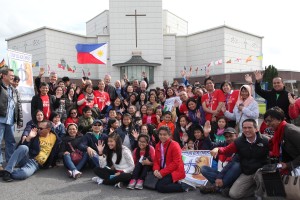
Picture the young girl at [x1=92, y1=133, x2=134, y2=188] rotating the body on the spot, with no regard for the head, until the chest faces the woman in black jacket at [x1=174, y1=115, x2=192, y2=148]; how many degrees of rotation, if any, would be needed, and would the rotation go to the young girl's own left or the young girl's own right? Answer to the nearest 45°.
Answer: approximately 180°

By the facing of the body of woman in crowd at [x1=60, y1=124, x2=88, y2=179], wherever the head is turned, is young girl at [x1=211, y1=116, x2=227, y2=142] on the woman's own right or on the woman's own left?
on the woman's own left

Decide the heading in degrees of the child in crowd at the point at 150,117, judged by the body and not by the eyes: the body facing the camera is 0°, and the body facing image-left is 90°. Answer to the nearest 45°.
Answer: approximately 0°

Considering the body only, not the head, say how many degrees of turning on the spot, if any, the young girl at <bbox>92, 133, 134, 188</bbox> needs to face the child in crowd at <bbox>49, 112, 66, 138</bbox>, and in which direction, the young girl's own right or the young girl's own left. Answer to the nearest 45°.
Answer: approximately 90° to the young girl's own right

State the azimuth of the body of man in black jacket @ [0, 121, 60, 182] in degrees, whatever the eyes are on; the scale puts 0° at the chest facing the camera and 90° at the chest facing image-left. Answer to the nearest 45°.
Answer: approximately 45°

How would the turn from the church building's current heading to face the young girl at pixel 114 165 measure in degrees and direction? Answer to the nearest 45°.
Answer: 0° — it already faces them

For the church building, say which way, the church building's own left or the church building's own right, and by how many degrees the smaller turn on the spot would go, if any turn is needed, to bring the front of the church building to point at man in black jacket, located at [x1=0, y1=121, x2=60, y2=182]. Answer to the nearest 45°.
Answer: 0° — it already faces them

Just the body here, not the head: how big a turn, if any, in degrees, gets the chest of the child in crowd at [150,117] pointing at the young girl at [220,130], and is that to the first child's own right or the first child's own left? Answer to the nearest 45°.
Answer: approximately 45° to the first child's own left

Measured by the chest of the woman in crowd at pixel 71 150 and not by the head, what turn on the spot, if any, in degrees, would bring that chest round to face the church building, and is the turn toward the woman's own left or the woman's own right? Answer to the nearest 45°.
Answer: approximately 180°
